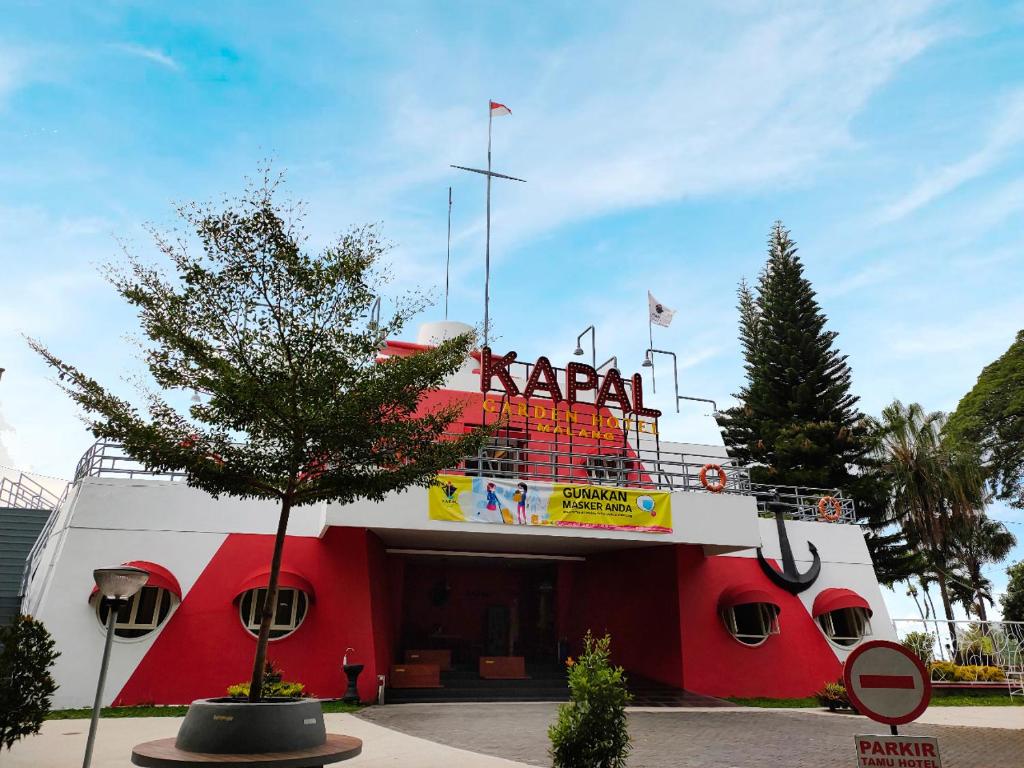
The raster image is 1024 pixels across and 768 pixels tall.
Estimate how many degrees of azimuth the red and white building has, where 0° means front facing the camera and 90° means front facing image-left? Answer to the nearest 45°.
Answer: approximately 0°

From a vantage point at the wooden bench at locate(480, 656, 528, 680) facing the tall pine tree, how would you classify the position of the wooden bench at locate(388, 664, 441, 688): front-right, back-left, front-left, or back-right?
back-left

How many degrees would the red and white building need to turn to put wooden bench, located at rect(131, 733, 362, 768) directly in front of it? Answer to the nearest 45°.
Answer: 0° — it already faces it

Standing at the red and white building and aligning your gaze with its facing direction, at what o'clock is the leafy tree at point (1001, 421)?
The leafy tree is roughly at 8 o'clock from the red and white building.

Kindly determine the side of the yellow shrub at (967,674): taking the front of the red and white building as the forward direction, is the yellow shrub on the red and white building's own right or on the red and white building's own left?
on the red and white building's own left

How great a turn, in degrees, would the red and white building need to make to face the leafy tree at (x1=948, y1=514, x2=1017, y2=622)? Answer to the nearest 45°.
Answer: approximately 135° to its left

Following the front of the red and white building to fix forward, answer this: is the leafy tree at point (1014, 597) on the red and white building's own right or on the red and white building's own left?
on the red and white building's own left

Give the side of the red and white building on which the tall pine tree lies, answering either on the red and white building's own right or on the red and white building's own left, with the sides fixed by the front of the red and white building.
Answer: on the red and white building's own left

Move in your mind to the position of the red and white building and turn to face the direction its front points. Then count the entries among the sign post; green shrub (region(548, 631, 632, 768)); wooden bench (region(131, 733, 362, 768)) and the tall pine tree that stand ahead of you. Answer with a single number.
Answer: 3

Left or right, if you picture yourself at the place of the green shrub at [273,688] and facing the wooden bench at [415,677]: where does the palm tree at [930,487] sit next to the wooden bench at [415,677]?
right
